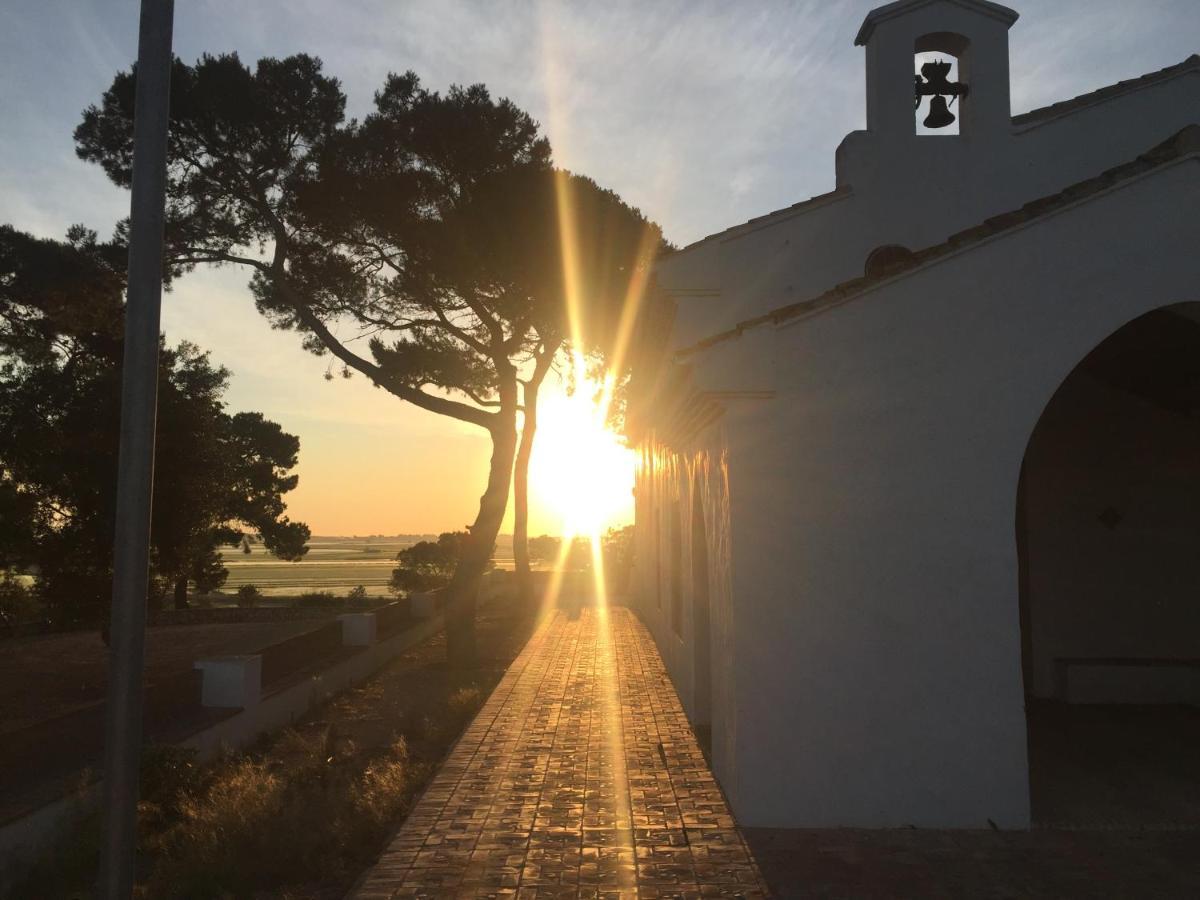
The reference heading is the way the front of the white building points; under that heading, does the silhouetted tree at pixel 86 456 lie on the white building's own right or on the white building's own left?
on the white building's own right

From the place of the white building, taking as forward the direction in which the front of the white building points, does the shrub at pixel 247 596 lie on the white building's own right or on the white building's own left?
on the white building's own right

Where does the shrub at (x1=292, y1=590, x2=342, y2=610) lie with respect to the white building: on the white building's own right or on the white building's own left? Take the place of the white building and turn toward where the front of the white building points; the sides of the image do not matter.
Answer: on the white building's own right
